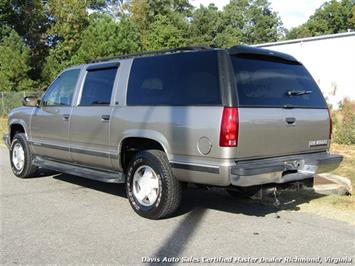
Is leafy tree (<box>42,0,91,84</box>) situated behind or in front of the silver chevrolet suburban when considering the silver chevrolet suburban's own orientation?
in front

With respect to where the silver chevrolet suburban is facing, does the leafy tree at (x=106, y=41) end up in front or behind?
in front

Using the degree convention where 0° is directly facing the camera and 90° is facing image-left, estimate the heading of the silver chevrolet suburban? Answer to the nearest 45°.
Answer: approximately 135°

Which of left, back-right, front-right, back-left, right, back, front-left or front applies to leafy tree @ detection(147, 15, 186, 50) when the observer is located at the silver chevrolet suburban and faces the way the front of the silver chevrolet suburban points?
front-right

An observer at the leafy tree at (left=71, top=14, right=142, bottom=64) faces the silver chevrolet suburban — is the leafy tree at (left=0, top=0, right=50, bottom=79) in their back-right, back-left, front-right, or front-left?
back-right
